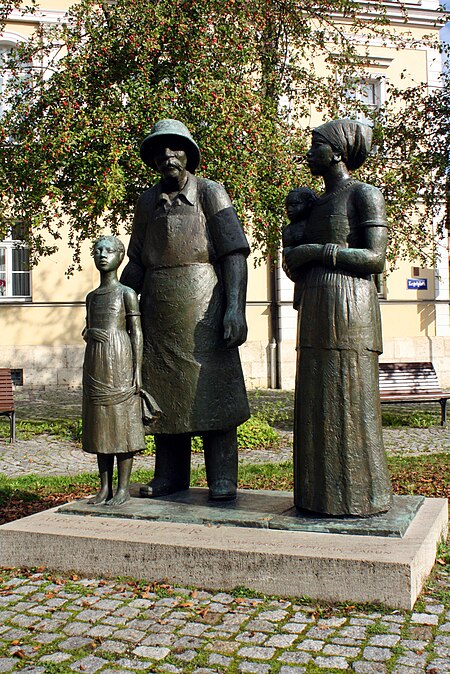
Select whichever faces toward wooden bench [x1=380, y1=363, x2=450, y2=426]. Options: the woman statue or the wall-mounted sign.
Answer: the wall-mounted sign

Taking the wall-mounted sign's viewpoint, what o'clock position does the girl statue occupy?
The girl statue is roughly at 12 o'clock from the wall-mounted sign.

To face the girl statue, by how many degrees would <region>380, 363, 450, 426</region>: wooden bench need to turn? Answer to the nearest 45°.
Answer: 0° — it already faces it

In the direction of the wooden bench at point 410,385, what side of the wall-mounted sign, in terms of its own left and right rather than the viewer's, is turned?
front

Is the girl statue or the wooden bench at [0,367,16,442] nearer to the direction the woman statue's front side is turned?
the girl statue

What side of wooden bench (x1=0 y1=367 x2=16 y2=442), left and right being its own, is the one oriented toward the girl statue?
front

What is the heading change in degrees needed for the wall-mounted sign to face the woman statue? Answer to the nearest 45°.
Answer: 0° — it already faces it

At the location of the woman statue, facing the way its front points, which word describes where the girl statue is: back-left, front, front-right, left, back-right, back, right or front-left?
front-right
